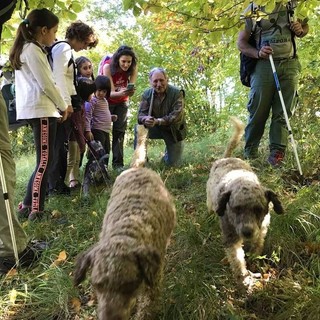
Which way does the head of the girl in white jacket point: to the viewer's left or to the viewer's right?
to the viewer's right

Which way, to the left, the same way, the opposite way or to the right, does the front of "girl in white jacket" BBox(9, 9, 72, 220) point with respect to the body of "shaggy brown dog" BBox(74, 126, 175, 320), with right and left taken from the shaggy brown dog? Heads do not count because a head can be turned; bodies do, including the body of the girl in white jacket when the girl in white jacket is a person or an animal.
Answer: to the left

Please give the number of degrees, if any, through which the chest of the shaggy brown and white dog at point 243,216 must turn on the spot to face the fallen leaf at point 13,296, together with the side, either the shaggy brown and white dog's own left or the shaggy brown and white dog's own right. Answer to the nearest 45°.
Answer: approximately 45° to the shaggy brown and white dog's own right

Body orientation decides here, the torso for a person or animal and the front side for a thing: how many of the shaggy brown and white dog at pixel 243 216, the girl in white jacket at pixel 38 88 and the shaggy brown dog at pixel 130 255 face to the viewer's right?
1

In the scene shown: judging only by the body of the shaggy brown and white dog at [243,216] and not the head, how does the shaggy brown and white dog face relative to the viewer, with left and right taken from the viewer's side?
facing the viewer

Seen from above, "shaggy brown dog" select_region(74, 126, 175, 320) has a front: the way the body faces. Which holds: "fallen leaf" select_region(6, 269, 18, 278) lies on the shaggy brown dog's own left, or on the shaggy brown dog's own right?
on the shaggy brown dog's own right

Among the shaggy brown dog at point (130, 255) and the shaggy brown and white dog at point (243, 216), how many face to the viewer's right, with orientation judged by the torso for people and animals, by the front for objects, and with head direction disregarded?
0

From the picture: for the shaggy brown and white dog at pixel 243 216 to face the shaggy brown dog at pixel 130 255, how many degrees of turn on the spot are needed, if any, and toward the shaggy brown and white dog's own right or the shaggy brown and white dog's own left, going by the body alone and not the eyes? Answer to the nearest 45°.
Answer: approximately 45° to the shaggy brown and white dog's own right

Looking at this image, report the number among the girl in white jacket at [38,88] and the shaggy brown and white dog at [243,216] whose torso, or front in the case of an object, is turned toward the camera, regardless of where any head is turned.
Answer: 1

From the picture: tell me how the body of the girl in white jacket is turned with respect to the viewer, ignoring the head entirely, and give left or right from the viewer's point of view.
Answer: facing to the right of the viewer
